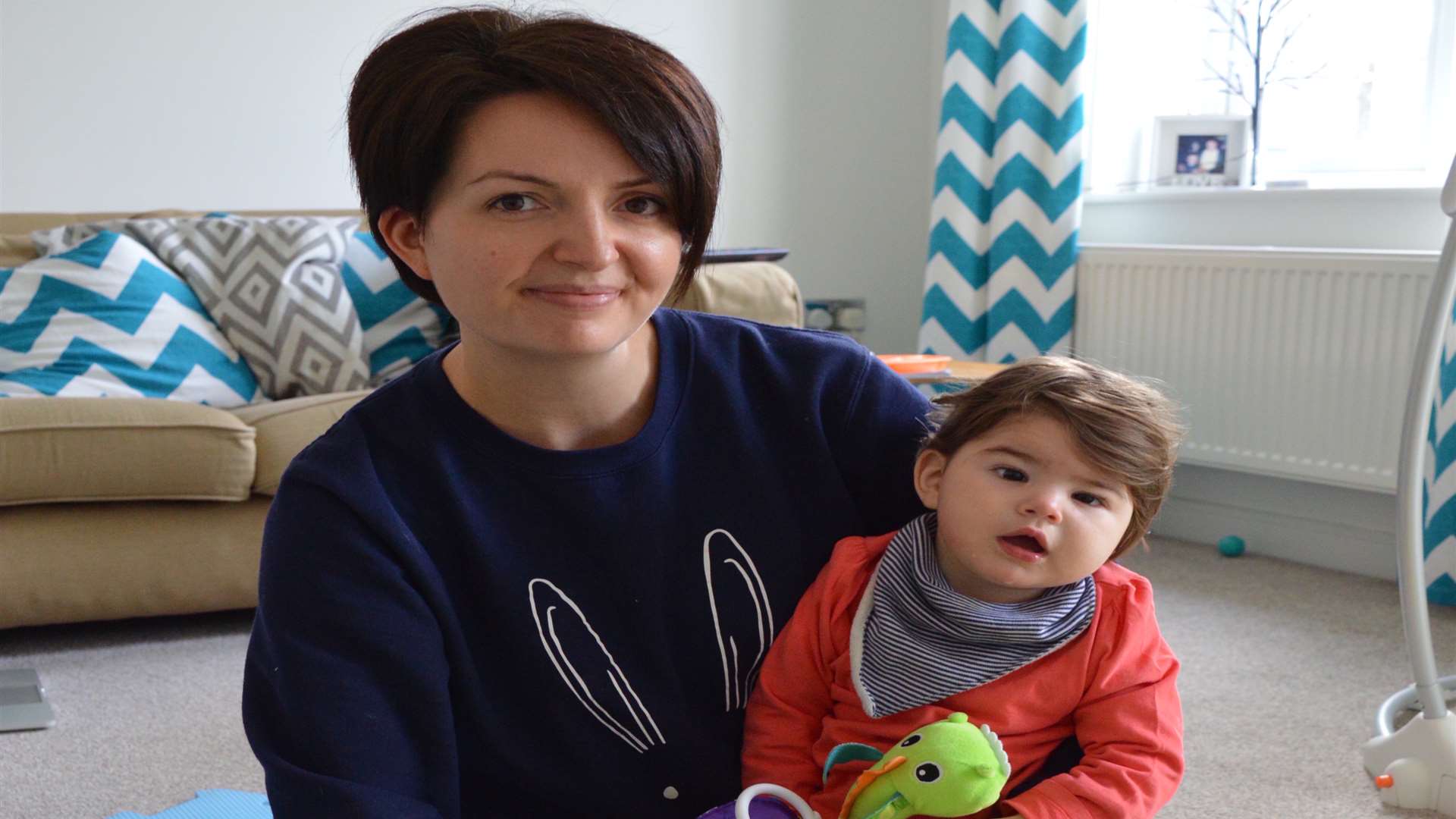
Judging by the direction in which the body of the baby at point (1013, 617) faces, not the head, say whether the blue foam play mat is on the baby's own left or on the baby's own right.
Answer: on the baby's own right

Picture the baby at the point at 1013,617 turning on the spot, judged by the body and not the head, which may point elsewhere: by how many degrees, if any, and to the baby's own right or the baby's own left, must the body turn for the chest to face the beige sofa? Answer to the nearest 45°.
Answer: approximately 135° to the baby's own right

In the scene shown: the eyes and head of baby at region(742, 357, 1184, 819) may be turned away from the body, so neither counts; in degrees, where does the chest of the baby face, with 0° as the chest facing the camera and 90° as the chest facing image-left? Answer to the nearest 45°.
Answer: approximately 0°

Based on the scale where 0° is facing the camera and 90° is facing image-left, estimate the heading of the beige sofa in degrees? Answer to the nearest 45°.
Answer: approximately 0°

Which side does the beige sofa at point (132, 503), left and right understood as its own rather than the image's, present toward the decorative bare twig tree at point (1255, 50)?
left

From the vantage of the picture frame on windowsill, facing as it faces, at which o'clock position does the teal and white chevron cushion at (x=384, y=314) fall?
The teal and white chevron cushion is roughly at 2 o'clock from the picture frame on windowsill.

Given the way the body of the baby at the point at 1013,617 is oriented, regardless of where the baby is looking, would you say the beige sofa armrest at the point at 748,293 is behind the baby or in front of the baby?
behind

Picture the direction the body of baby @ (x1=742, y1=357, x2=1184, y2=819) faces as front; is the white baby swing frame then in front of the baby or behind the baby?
behind

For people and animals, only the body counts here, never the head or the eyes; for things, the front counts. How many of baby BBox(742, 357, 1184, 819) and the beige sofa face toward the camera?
2
